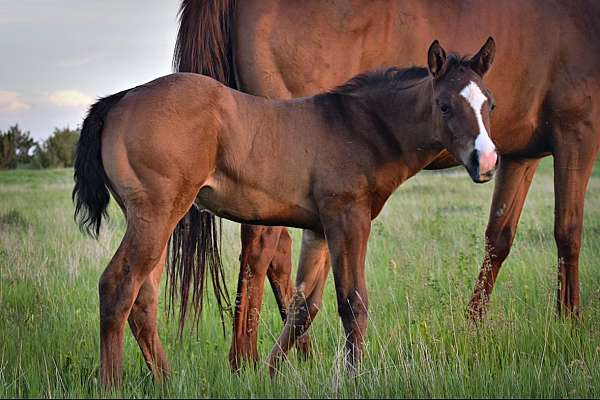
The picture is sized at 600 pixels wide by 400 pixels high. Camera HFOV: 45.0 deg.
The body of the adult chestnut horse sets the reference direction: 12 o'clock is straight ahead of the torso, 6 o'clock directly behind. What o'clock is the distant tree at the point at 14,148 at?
The distant tree is roughly at 8 o'clock from the adult chestnut horse.

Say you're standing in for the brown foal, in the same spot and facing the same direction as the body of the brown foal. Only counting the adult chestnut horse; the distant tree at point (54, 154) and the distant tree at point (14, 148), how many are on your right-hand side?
0

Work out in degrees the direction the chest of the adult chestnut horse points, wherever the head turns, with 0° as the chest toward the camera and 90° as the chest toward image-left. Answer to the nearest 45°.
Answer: approximately 270°

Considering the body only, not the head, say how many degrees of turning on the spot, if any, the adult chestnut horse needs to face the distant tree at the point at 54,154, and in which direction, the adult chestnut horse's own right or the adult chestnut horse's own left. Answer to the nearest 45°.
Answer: approximately 135° to the adult chestnut horse's own left

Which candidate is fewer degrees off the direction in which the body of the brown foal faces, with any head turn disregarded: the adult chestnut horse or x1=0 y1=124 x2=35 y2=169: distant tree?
the adult chestnut horse

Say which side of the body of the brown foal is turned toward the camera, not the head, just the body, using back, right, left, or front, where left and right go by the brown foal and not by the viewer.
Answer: right

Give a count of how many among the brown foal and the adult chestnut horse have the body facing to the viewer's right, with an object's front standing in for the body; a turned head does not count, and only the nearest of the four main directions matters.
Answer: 2

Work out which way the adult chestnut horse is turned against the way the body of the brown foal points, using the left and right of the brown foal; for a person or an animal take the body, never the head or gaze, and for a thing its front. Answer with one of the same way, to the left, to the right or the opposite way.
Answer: the same way

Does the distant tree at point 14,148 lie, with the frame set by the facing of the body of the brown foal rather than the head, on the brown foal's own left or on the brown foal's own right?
on the brown foal's own left
